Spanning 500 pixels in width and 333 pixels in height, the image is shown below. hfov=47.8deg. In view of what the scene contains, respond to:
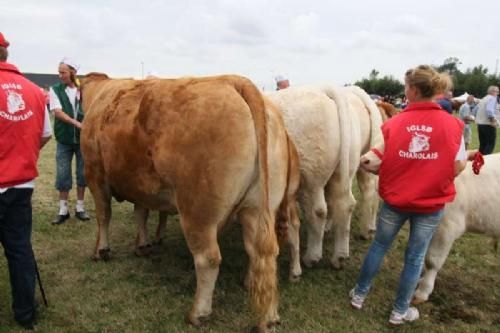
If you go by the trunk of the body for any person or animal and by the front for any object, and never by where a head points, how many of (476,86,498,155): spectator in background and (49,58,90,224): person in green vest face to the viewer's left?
0

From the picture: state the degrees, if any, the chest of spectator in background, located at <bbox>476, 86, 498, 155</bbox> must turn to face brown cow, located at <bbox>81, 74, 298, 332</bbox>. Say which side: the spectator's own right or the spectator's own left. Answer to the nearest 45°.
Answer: approximately 90° to the spectator's own right

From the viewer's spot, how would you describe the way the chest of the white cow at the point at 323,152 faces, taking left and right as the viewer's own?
facing away from the viewer and to the left of the viewer

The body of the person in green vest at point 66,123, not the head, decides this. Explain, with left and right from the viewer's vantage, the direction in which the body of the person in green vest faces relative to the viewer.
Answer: facing the viewer and to the right of the viewer

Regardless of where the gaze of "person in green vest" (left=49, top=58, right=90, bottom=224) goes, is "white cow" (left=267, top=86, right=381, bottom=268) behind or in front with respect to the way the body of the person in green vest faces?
in front

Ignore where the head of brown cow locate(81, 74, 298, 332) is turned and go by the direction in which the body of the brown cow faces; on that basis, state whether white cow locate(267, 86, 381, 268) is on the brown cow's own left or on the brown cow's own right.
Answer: on the brown cow's own right

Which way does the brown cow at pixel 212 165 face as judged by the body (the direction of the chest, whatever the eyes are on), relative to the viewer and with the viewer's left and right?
facing away from the viewer and to the left of the viewer

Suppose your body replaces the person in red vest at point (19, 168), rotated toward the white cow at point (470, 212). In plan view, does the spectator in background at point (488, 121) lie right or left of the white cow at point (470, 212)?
left

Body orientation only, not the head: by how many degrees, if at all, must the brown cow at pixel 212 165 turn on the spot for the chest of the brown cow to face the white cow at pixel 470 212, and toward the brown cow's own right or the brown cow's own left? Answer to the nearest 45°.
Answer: approximately 135° to the brown cow's own right
